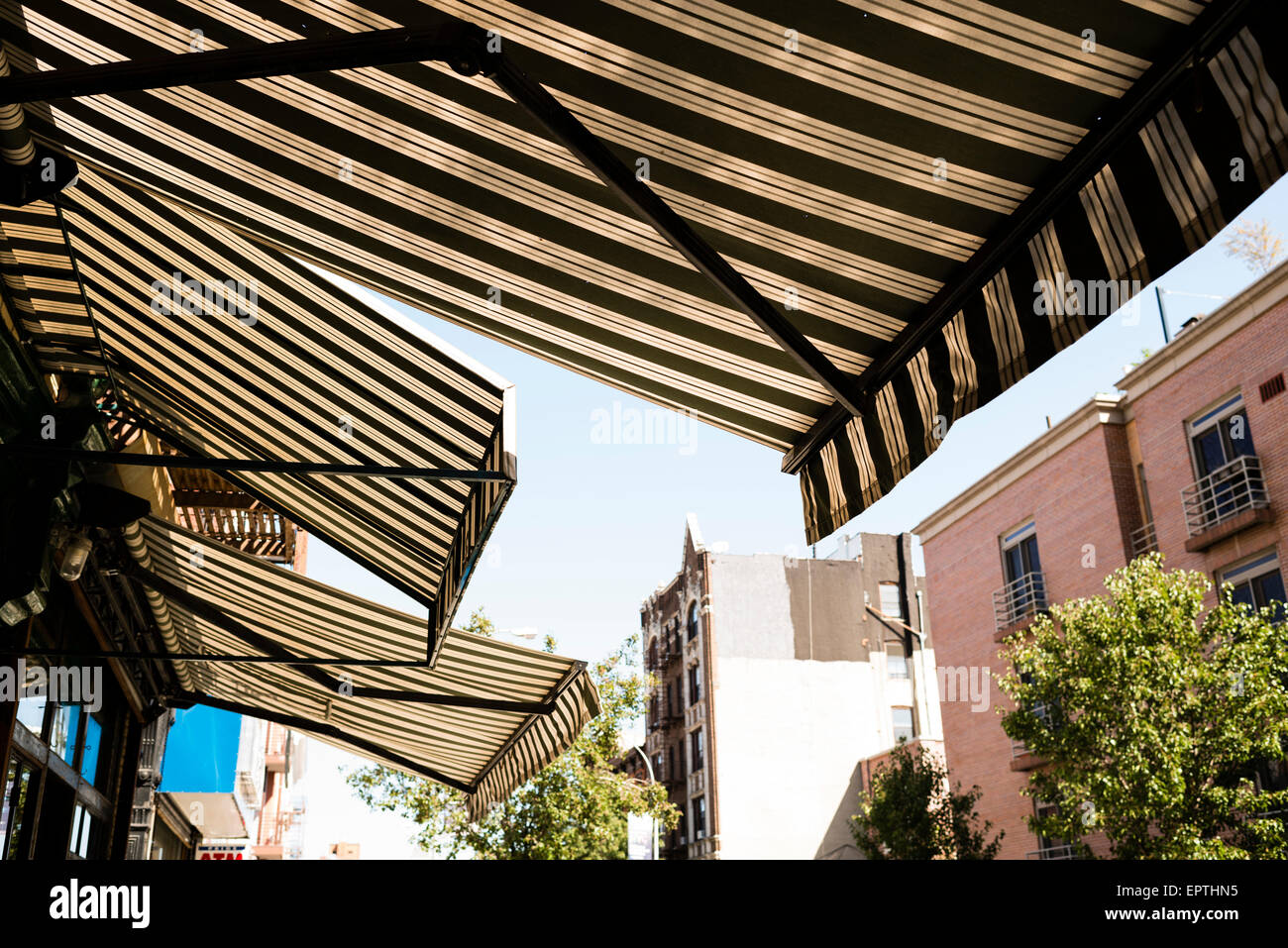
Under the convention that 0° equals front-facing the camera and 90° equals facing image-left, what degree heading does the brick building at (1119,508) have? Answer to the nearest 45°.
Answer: approximately 45°

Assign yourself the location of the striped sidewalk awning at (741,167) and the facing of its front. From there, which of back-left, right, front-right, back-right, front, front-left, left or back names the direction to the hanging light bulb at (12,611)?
back-left

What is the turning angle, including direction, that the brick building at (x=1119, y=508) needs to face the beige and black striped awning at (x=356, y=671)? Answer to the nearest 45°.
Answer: approximately 45° to its left

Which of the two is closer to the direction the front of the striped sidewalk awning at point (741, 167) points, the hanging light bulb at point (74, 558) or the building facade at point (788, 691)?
the building facade

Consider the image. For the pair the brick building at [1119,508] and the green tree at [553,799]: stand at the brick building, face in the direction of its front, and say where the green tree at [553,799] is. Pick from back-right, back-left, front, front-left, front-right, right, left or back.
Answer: front-right

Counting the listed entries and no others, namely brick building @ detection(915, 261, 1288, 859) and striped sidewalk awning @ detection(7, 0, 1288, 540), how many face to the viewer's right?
1

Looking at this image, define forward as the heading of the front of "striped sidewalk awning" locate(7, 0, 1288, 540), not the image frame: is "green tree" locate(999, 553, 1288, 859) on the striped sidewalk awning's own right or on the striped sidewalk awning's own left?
on the striped sidewalk awning's own left

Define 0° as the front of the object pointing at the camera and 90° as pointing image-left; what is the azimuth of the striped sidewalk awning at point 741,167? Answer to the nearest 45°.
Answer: approximately 270°

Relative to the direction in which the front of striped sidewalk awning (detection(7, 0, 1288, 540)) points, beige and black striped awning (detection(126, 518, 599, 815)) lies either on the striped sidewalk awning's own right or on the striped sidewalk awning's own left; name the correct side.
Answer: on the striped sidewalk awning's own left
